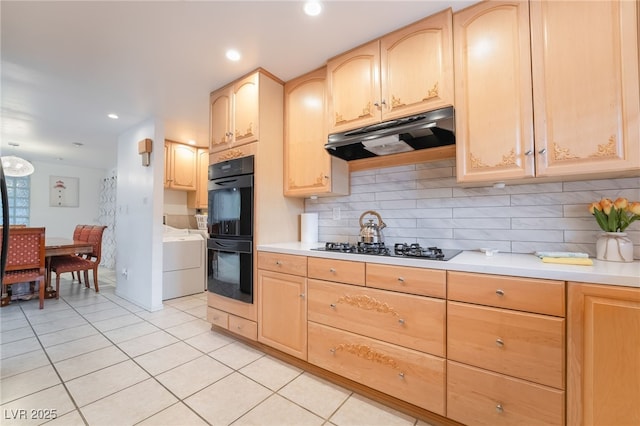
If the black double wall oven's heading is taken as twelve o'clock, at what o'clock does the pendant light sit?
The pendant light is roughly at 3 o'clock from the black double wall oven.

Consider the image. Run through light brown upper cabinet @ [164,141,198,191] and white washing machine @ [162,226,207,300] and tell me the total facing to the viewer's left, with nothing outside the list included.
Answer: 0

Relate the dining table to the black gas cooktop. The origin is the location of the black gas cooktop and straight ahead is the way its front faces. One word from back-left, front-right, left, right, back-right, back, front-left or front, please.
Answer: front-right

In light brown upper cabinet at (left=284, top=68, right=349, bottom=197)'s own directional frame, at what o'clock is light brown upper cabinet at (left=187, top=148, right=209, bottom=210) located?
light brown upper cabinet at (left=187, top=148, right=209, bottom=210) is roughly at 3 o'clock from light brown upper cabinet at (left=284, top=68, right=349, bottom=197).

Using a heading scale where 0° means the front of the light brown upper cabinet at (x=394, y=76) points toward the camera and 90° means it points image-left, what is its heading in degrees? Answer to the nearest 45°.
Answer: approximately 45°

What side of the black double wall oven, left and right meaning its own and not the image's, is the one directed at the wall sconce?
right

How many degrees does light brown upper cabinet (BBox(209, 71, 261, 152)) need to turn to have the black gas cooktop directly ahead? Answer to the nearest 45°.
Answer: approximately 90° to its left

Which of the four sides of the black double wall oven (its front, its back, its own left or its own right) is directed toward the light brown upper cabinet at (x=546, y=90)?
left

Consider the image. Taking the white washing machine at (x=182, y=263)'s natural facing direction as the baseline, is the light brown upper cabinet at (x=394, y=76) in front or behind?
in front
